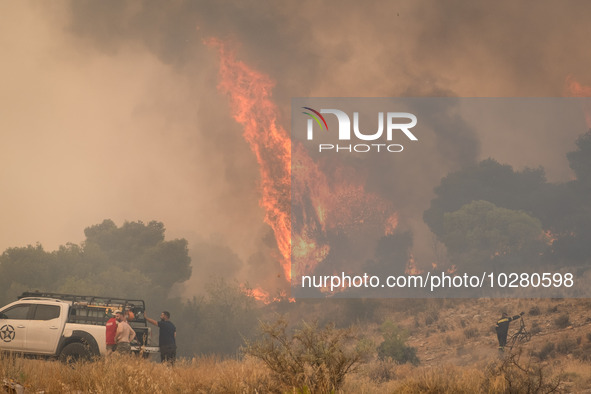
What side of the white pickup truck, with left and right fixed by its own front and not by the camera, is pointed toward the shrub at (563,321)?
back

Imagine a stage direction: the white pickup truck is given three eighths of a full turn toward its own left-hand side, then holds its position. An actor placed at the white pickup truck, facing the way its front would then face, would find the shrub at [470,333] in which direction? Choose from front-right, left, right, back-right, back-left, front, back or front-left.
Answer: left

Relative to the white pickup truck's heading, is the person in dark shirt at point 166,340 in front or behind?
behind

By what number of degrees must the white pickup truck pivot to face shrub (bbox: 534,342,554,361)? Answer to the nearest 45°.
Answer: approximately 180°

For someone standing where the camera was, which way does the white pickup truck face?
facing to the left of the viewer

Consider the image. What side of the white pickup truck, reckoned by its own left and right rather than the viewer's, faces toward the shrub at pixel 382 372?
back
